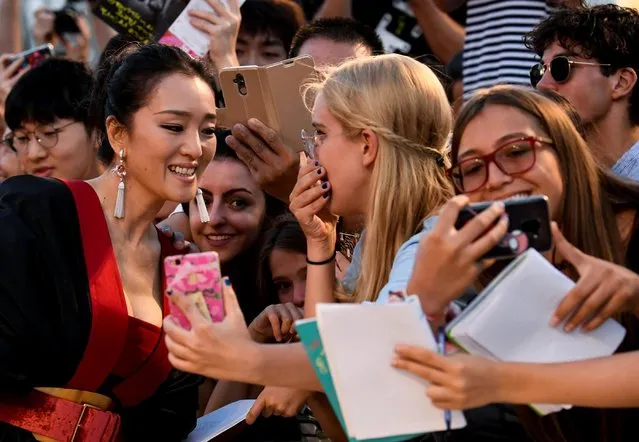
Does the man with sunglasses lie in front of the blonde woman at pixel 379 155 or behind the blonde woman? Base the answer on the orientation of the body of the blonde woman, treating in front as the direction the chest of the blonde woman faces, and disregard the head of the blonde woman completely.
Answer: behind

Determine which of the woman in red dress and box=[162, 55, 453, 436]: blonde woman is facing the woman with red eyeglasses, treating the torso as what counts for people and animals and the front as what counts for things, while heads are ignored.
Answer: the woman in red dress

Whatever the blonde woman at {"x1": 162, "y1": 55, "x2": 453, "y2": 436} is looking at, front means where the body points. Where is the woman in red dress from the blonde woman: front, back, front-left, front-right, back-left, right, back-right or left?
front

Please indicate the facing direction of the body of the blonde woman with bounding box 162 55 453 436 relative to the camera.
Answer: to the viewer's left

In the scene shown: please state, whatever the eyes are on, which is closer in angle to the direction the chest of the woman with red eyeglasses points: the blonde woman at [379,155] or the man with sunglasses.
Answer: the blonde woman

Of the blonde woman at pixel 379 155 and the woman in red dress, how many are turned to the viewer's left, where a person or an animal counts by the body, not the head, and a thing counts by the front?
1

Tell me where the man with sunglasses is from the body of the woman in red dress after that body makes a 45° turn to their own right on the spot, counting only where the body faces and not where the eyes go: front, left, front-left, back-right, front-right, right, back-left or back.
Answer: left

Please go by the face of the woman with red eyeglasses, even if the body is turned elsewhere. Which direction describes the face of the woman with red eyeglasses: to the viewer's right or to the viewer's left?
to the viewer's left

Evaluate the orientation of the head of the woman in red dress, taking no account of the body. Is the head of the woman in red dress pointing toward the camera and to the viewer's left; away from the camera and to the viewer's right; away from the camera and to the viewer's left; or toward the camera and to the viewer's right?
toward the camera and to the viewer's right

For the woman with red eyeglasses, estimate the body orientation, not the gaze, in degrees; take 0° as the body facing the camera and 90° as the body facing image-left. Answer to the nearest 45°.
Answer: approximately 45°

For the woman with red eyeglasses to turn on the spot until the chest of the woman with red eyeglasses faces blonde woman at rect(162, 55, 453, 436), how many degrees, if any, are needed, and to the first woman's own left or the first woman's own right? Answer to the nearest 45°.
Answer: approximately 90° to the first woman's own right

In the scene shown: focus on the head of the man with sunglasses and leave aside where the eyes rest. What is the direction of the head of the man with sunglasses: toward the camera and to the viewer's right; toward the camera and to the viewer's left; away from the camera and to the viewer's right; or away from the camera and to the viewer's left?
toward the camera and to the viewer's left

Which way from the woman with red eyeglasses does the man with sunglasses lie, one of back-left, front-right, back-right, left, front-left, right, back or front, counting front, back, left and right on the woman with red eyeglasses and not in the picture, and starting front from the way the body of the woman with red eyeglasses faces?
back-right

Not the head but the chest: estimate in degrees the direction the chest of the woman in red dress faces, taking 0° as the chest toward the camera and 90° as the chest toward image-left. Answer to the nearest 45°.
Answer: approximately 315°

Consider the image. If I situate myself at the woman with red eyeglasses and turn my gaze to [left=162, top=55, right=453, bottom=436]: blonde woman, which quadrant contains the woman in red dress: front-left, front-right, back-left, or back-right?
front-left
